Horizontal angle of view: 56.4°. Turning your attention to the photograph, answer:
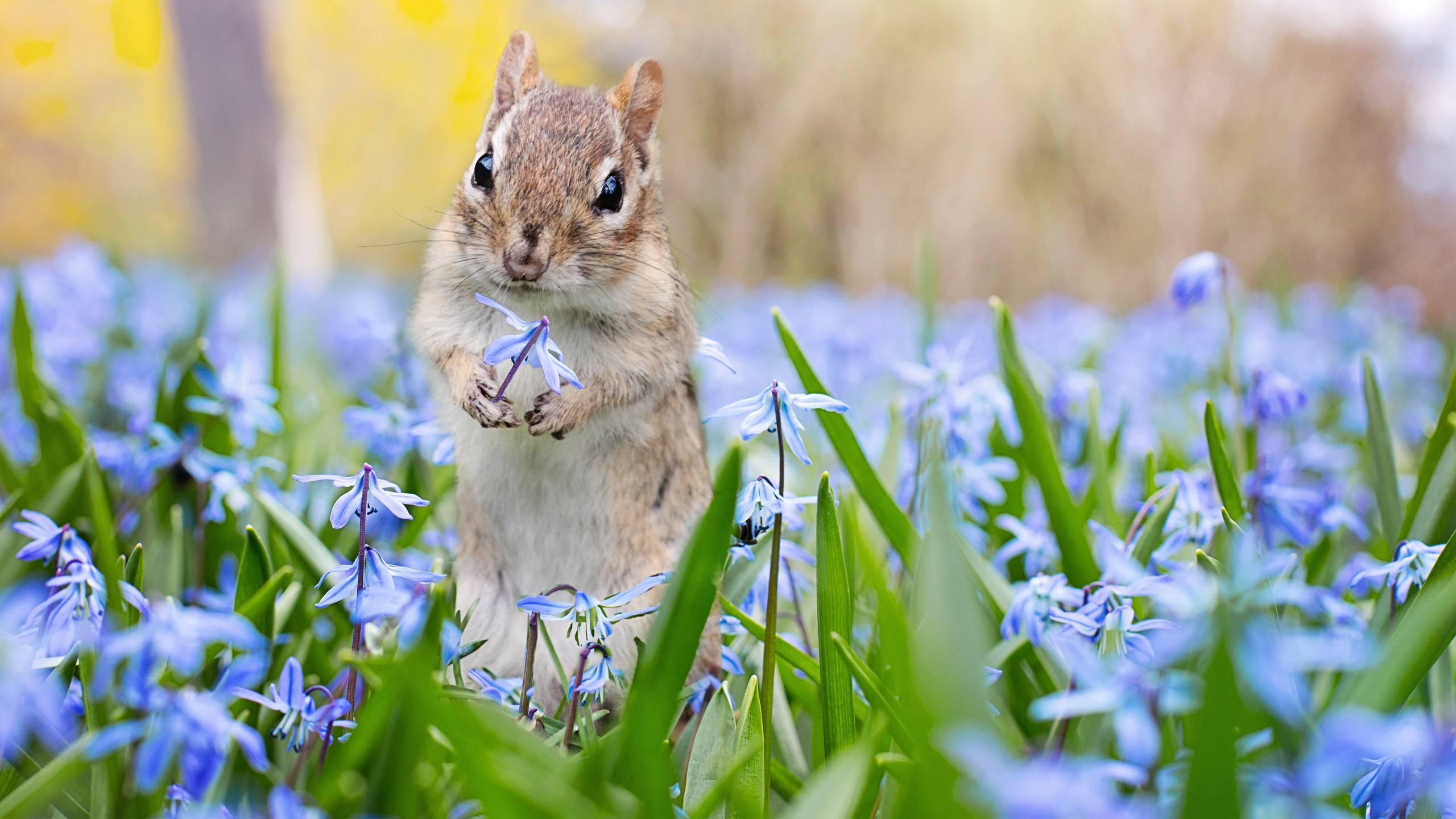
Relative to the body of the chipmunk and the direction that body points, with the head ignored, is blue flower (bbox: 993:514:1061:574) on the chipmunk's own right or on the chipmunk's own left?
on the chipmunk's own left

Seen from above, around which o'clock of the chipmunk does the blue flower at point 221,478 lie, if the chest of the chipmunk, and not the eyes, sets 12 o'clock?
The blue flower is roughly at 4 o'clock from the chipmunk.

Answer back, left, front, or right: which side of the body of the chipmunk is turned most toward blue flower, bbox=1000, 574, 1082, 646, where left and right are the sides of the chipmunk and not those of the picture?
left

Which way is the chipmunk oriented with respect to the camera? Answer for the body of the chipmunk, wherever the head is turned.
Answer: toward the camera

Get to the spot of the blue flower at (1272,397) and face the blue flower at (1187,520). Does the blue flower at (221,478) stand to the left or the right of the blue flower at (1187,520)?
right
